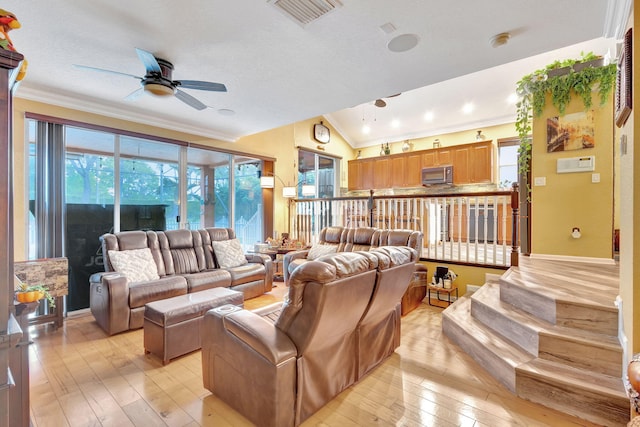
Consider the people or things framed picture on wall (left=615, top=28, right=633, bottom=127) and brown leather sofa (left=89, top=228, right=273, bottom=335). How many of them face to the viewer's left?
1

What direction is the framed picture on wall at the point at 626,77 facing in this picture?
to the viewer's left

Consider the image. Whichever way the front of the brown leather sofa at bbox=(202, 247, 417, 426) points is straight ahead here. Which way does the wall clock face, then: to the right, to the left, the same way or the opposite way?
the opposite way

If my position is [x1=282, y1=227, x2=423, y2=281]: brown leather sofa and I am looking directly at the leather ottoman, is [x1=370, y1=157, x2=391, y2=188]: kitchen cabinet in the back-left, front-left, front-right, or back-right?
back-right

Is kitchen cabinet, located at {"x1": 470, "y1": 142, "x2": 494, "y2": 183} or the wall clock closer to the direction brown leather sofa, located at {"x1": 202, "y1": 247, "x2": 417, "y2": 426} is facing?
the wall clock

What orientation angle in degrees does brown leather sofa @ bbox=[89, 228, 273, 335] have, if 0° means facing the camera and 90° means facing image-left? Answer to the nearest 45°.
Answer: approximately 315°

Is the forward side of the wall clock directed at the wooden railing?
yes

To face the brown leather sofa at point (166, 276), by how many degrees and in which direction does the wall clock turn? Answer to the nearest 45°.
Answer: approximately 90° to its right

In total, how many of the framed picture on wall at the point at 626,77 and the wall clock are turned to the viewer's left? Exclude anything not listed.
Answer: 1
